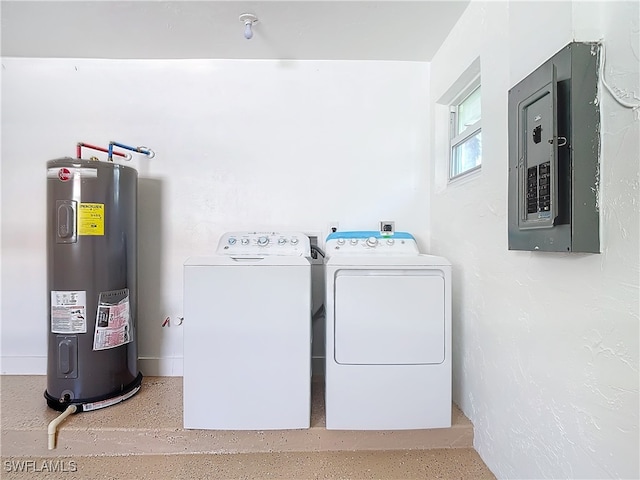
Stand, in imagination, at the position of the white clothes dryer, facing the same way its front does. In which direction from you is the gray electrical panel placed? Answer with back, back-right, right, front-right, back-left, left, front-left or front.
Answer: front-left

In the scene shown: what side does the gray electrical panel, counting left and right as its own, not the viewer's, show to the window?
right

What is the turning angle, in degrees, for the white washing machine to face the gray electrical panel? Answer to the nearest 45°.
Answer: approximately 45° to its left

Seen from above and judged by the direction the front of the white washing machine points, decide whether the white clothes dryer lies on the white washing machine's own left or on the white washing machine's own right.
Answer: on the white washing machine's own left

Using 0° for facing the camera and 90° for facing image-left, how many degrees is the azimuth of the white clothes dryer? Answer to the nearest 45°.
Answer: approximately 0°

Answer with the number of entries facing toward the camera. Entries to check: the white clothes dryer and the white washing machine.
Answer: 2

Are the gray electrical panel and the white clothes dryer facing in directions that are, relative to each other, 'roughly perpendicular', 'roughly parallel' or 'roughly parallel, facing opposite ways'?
roughly perpendicular

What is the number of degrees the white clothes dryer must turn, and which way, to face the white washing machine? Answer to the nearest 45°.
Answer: approximately 90° to its right

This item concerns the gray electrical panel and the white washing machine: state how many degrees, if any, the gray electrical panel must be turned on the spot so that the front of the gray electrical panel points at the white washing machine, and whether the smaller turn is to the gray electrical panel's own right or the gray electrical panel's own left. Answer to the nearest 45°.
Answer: approximately 45° to the gray electrical panel's own right

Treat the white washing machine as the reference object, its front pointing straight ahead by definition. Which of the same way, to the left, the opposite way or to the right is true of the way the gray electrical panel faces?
to the right
